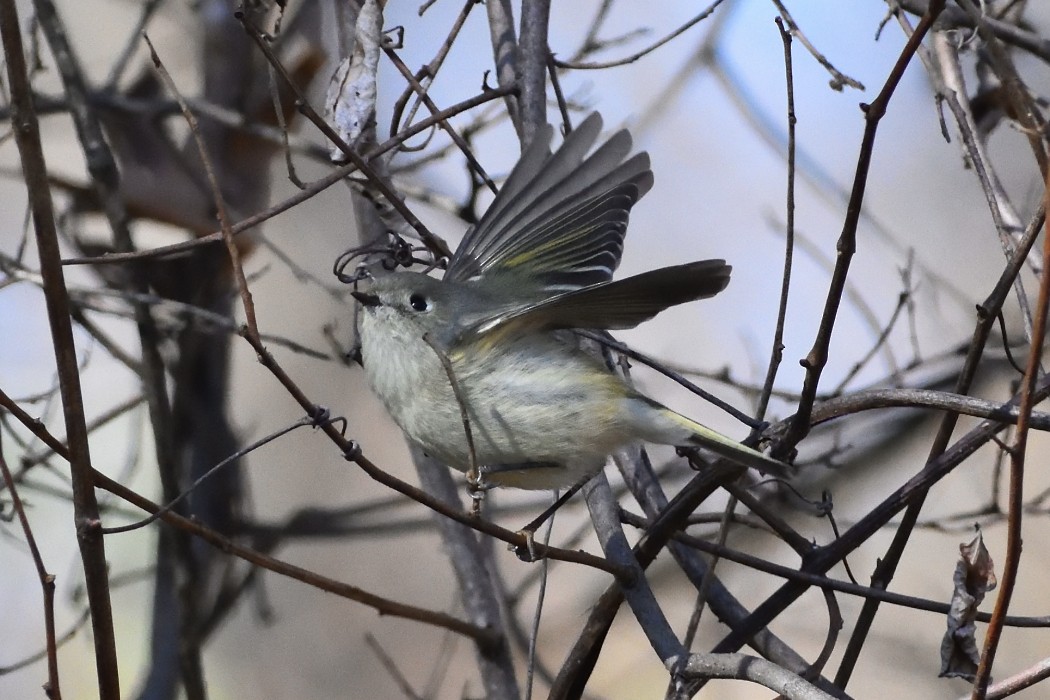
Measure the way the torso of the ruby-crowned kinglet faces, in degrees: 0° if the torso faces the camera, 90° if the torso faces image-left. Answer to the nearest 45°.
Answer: approximately 90°
